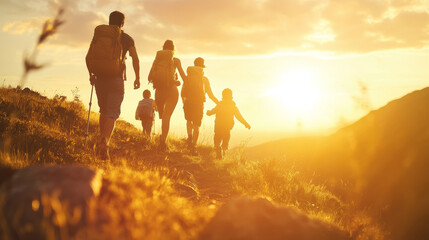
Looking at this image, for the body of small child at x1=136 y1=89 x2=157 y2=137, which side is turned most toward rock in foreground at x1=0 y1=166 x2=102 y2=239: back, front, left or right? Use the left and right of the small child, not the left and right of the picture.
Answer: back

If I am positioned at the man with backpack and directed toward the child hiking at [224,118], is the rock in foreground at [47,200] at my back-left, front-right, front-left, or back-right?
back-right

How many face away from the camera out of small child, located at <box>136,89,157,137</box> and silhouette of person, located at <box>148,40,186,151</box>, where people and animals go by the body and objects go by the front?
2

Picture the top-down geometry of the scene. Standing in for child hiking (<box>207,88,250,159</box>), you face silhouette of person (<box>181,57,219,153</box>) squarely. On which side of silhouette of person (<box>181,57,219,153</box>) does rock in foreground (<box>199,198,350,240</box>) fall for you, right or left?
left

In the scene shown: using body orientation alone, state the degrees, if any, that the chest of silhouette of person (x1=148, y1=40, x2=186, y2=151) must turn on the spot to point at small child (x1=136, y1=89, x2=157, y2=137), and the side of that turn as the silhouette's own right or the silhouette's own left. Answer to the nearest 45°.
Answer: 0° — they already face them

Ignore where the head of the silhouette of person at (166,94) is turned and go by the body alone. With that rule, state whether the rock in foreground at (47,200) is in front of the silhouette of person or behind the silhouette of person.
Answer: behind

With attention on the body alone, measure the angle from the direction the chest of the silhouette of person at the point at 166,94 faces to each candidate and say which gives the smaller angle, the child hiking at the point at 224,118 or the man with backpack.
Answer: the child hiking

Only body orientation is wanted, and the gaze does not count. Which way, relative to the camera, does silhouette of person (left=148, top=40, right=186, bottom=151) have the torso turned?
away from the camera

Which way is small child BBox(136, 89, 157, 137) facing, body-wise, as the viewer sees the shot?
away from the camera

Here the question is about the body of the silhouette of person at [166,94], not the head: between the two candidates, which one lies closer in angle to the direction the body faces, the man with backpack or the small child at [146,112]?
the small child

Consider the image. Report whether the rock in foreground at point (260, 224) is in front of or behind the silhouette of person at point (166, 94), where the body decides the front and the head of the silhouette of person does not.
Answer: behind
